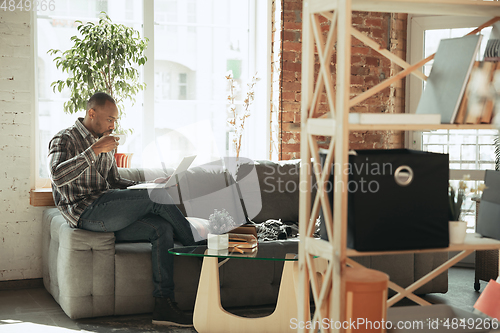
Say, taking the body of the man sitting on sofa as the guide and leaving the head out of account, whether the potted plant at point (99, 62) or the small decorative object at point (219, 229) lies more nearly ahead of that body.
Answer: the small decorative object

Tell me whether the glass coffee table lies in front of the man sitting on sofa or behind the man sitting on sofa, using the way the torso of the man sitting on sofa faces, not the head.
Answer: in front

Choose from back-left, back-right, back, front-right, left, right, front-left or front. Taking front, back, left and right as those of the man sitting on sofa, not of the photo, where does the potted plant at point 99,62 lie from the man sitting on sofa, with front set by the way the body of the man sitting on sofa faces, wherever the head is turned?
left

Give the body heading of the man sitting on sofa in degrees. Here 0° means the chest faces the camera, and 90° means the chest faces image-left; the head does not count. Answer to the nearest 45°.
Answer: approximately 270°

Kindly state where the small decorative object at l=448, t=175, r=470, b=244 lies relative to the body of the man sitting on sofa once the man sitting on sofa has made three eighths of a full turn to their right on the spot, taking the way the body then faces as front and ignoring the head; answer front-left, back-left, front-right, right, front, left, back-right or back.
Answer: left

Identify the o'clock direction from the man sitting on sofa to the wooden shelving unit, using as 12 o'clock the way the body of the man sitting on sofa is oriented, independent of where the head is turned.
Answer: The wooden shelving unit is roughly at 2 o'clock from the man sitting on sofa.

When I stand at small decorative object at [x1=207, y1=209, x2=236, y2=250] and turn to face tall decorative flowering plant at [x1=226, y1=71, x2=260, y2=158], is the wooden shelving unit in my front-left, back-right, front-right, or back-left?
back-right

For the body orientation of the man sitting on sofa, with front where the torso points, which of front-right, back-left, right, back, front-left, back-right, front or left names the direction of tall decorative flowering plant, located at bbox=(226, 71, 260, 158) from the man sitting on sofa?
front-left

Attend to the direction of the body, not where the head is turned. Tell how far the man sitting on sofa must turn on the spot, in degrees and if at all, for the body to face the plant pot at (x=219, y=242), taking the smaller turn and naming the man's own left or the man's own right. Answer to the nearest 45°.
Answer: approximately 45° to the man's own right
